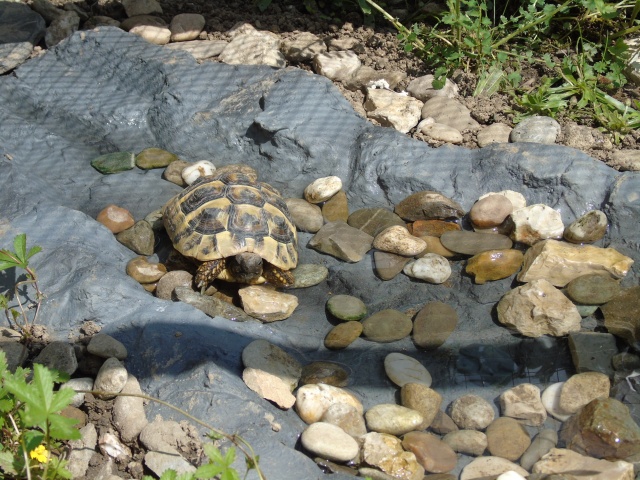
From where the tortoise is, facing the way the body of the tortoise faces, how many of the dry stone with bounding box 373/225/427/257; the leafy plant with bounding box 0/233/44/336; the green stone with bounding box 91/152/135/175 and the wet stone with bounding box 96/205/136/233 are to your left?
1

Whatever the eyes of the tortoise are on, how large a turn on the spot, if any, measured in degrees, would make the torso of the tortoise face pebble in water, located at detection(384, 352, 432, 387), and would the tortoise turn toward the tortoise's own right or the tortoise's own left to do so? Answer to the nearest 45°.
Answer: approximately 45° to the tortoise's own left

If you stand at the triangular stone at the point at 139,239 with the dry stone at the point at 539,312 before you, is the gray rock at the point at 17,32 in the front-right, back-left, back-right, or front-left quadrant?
back-left

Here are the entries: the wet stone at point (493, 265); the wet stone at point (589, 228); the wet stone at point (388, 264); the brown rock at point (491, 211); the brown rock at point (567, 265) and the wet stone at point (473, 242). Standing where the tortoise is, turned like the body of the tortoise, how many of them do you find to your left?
6

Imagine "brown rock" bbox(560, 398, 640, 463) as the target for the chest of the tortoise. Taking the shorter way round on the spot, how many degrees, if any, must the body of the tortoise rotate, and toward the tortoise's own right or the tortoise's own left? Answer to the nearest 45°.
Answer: approximately 45° to the tortoise's own left

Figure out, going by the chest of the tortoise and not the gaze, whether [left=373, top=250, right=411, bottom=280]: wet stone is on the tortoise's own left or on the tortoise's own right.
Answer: on the tortoise's own left

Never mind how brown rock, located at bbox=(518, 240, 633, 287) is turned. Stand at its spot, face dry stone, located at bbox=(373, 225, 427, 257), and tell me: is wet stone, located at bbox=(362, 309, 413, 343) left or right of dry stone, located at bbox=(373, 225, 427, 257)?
left

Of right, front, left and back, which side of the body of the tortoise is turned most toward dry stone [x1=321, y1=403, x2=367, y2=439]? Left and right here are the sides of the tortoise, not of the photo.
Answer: front

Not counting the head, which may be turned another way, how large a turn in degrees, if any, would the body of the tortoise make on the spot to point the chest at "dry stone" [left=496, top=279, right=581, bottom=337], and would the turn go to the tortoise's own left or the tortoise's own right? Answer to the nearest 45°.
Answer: approximately 45° to the tortoise's own left

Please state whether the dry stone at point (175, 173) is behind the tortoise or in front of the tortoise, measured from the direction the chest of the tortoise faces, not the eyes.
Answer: behind

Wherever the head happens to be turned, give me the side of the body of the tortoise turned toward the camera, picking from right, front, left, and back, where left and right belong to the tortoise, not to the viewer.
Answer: front

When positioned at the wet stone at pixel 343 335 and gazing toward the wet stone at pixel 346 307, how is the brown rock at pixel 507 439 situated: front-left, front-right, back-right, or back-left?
back-right

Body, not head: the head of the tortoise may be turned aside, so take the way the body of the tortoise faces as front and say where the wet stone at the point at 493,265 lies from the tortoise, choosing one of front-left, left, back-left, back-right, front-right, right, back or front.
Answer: left

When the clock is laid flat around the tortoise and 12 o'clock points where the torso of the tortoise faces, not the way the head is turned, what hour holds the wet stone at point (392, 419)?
The wet stone is roughly at 11 o'clock from the tortoise.
